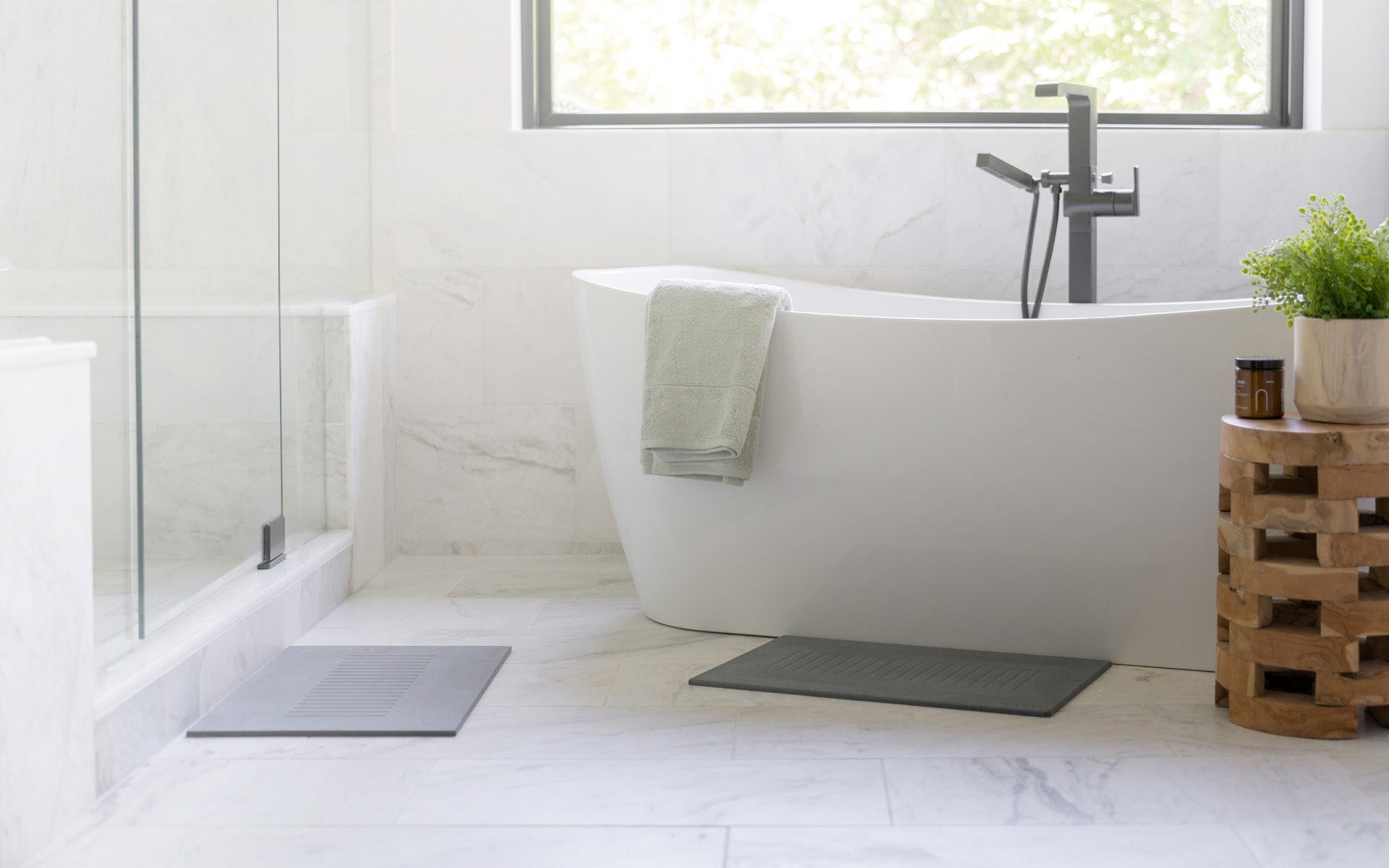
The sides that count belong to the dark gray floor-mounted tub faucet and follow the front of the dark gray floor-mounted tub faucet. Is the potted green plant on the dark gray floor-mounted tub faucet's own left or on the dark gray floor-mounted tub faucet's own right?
on the dark gray floor-mounted tub faucet's own left

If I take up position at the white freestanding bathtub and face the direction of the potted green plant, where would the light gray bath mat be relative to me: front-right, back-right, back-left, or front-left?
back-right

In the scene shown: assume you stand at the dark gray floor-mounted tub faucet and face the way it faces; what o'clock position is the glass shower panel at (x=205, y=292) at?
The glass shower panel is roughly at 12 o'clock from the dark gray floor-mounted tub faucet.

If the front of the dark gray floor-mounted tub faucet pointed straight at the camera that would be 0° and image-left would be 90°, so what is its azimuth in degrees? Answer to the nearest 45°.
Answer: approximately 45°

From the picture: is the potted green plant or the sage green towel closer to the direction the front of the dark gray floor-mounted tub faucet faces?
the sage green towel

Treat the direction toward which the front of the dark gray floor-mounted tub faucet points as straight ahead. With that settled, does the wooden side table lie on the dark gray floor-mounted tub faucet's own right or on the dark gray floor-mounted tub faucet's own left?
on the dark gray floor-mounted tub faucet's own left

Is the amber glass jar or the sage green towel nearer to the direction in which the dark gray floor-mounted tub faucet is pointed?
the sage green towel
